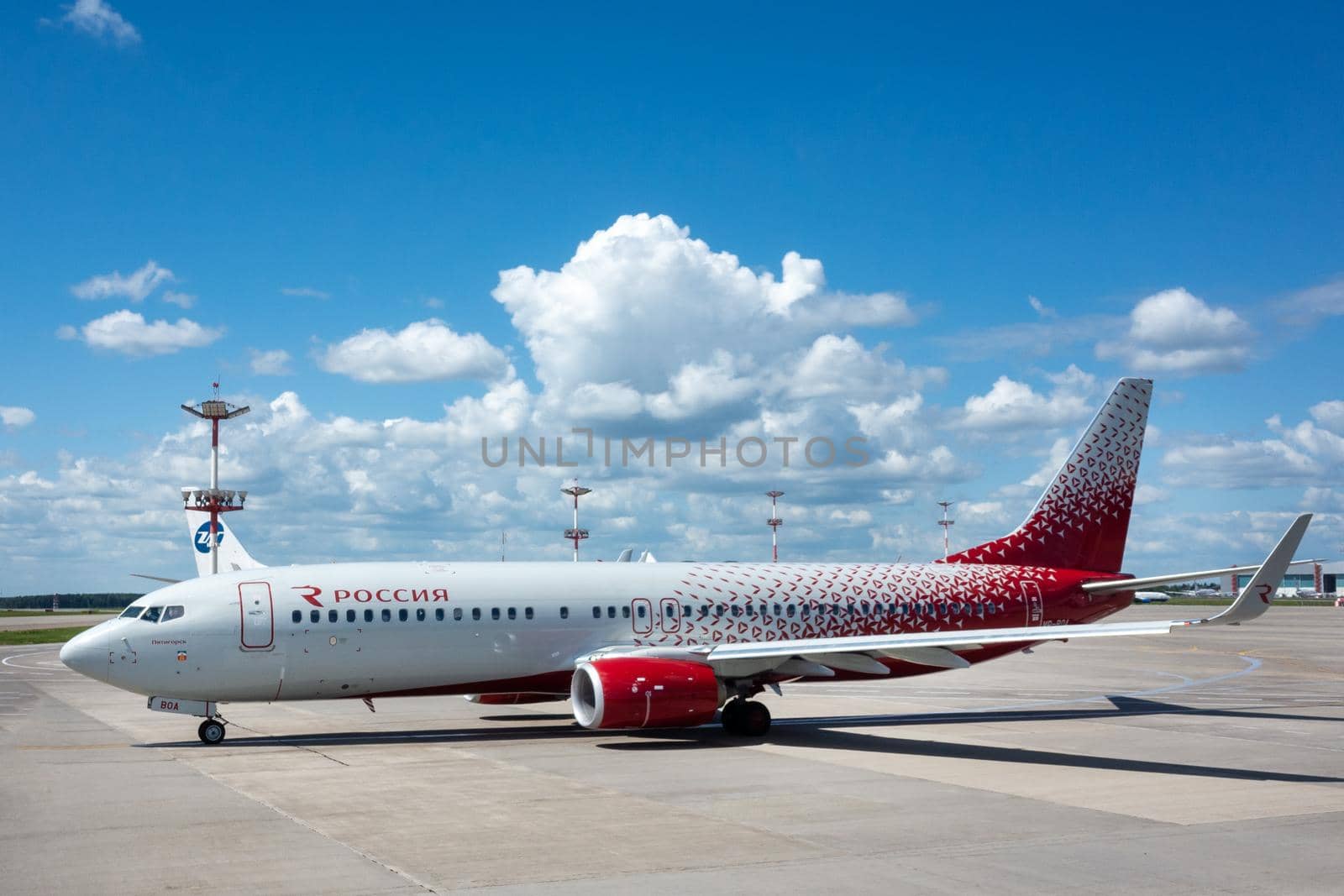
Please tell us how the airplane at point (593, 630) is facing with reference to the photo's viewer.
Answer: facing the viewer and to the left of the viewer
